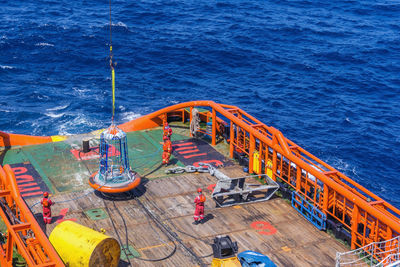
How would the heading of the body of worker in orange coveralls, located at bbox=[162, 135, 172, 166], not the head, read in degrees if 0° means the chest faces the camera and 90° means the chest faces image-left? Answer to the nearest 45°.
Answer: approximately 90°

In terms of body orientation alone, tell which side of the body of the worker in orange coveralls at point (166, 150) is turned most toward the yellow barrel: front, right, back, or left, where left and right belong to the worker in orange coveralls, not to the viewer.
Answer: left

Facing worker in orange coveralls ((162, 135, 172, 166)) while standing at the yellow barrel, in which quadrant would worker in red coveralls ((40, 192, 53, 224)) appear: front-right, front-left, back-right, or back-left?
front-left

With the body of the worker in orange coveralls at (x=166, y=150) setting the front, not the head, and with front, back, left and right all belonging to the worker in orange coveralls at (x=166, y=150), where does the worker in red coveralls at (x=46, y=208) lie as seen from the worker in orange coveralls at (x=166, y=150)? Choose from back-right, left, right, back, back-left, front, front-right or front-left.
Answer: front-left
